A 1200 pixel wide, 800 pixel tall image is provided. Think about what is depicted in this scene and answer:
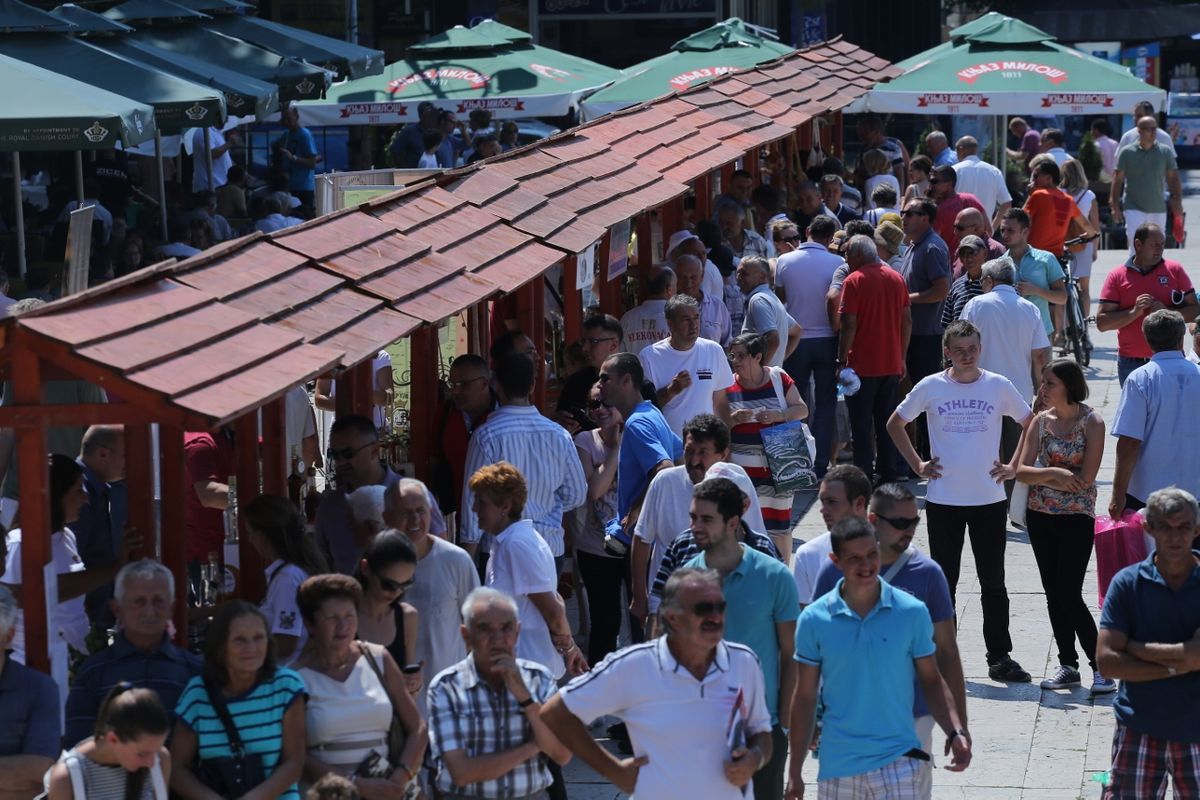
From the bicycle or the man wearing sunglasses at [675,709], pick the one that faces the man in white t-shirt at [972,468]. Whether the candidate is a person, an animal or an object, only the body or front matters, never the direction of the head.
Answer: the bicycle

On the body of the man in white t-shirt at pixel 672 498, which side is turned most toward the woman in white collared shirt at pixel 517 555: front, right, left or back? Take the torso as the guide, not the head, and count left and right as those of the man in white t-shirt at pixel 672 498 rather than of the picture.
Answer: right

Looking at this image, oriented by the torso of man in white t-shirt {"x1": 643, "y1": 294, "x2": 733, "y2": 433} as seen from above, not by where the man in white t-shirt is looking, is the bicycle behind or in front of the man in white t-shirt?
behind

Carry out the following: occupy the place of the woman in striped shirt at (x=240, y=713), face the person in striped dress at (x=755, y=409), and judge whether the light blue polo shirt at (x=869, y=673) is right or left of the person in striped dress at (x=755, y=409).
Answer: right

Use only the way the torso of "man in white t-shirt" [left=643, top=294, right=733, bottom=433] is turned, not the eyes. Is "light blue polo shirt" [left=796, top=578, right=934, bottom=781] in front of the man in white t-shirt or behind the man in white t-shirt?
in front

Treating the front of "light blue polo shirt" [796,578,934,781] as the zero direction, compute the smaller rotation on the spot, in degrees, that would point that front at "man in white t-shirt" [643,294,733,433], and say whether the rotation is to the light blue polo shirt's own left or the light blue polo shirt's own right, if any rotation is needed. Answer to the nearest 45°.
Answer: approximately 180°

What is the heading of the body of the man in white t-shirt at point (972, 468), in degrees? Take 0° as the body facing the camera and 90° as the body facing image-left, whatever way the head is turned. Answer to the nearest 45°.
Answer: approximately 0°

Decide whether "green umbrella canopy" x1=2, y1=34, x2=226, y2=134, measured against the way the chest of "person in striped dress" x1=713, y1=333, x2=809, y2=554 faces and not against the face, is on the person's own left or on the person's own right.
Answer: on the person's own right
